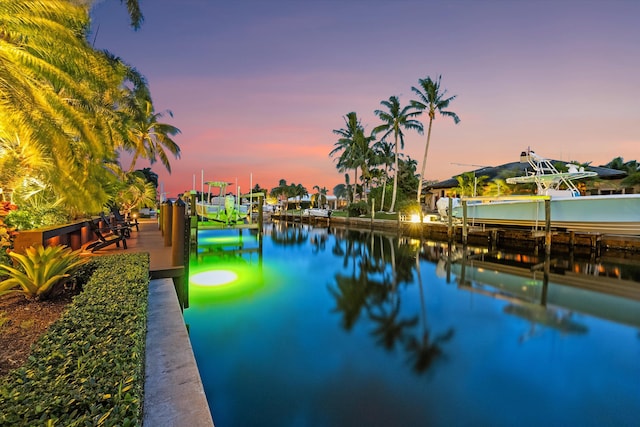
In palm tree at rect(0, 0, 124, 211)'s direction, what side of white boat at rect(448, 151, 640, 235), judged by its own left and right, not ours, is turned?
right

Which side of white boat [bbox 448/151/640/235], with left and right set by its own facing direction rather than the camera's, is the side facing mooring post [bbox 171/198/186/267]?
right

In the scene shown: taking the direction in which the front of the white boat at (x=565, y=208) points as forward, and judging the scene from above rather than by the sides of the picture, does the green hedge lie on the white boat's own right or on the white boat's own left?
on the white boat's own right

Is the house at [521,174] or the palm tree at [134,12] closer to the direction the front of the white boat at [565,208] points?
the palm tree

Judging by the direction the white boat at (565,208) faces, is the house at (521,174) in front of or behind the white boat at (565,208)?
behind

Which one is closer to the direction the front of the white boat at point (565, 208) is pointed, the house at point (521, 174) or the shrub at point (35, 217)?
the shrub

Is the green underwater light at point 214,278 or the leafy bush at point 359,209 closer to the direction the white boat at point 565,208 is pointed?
the green underwater light

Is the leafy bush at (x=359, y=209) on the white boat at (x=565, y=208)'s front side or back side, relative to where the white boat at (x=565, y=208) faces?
on the back side

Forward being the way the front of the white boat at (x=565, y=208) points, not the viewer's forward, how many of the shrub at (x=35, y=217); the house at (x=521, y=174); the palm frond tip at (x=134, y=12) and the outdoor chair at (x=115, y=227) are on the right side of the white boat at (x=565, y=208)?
3
